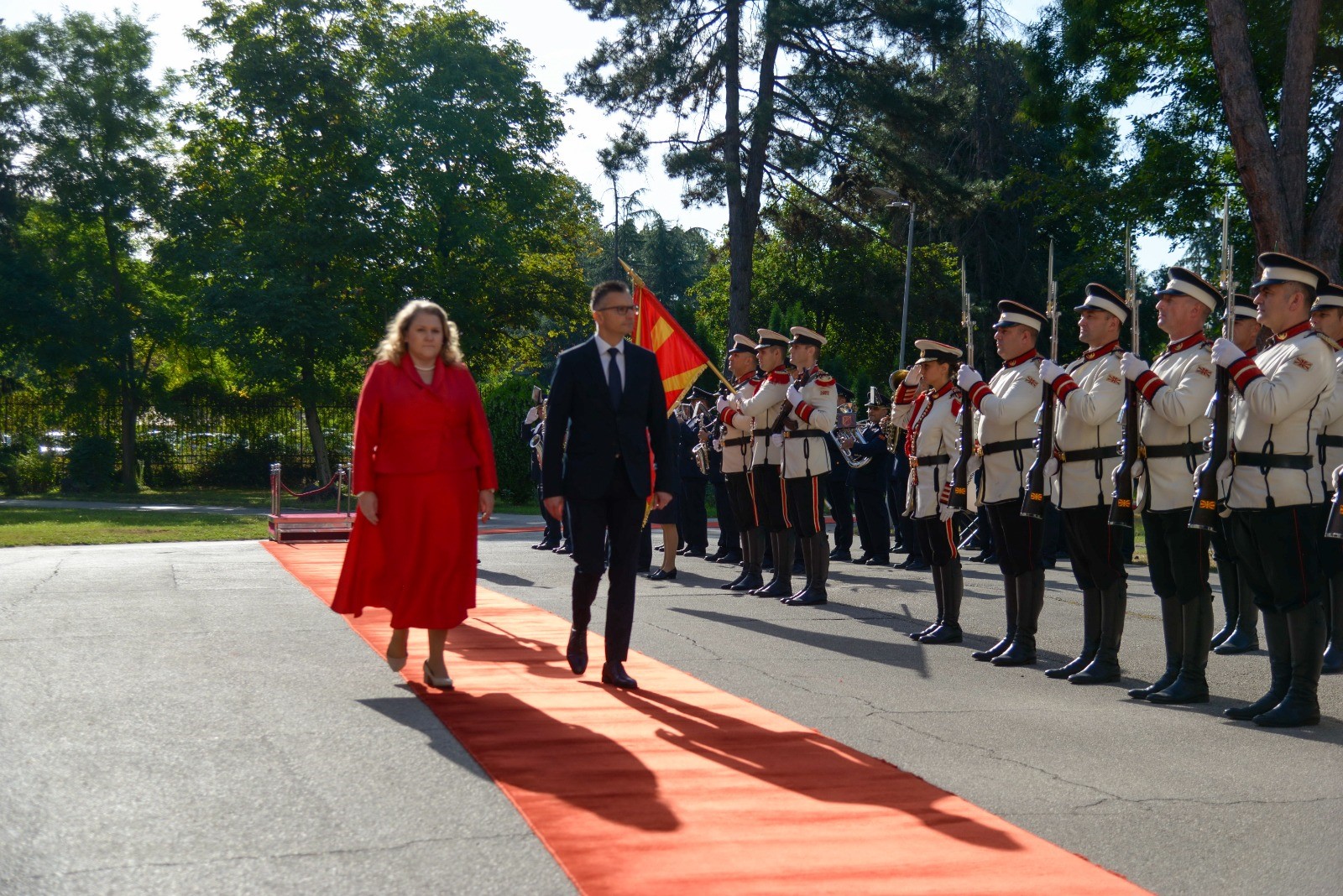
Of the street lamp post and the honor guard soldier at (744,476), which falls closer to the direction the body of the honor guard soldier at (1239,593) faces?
the honor guard soldier

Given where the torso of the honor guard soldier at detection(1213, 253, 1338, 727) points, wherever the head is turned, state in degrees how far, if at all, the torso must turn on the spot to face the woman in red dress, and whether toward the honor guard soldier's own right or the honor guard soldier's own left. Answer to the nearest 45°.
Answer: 0° — they already face them

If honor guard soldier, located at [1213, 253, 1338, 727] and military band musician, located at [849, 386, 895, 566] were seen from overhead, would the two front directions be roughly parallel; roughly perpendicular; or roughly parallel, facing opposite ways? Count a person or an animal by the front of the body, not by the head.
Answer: roughly parallel

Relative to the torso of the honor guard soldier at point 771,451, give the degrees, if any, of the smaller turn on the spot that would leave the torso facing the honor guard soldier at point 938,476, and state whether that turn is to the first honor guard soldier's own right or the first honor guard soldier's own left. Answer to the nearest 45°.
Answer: approximately 135° to the first honor guard soldier's own left

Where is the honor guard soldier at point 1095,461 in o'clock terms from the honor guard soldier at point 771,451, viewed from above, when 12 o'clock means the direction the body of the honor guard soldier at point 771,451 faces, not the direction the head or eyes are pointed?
the honor guard soldier at point 1095,461 is roughly at 8 o'clock from the honor guard soldier at point 771,451.

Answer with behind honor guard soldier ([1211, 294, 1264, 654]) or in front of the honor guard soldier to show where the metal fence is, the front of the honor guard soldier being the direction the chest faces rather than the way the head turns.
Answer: in front

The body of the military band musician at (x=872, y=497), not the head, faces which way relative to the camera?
to the viewer's left

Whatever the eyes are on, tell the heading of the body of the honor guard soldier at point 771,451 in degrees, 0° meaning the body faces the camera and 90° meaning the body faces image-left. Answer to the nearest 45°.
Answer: approximately 90°

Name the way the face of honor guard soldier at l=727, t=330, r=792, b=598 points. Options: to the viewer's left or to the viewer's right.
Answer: to the viewer's left

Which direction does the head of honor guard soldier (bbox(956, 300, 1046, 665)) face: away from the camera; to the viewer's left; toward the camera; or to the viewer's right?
to the viewer's left

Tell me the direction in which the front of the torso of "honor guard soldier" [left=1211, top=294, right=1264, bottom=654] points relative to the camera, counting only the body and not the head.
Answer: to the viewer's left

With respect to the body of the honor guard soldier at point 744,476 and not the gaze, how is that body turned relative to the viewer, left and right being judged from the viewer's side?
facing to the left of the viewer

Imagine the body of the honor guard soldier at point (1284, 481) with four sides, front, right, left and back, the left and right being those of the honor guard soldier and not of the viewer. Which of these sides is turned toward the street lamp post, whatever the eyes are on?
right

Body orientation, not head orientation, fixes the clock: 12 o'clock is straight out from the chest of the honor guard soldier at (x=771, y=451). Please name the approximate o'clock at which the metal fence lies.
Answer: The metal fence is roughly at 2 o'clock from the honor guard soldier.

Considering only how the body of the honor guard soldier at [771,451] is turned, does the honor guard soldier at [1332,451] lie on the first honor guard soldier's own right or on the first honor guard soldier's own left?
on the first honor guard soldier's own left

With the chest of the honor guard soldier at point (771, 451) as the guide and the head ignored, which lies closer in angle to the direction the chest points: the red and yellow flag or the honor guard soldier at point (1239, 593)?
the red and yellow flag
